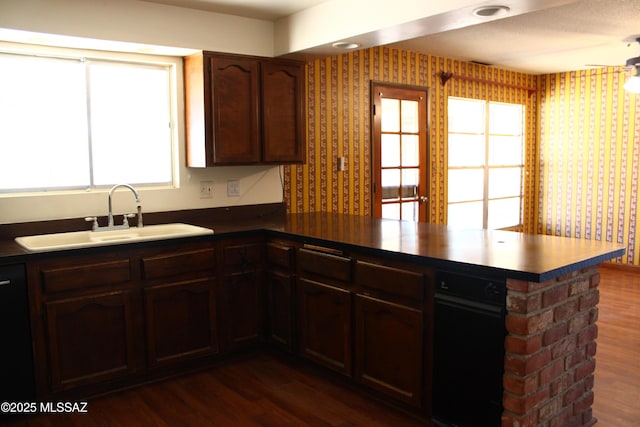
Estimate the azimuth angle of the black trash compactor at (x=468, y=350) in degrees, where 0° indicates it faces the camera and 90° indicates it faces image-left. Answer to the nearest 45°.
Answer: approximately 45°

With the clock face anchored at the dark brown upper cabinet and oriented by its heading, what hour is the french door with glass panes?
The french door with glass panes is roughly at 9 o'clock from the dark brown upper cabinet.

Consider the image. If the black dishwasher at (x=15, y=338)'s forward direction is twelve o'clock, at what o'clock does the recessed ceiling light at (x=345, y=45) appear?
The recessed ceiling light is roughly at 9 o'clock from the black dishwasher.

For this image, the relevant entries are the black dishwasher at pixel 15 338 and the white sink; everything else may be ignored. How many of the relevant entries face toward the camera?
2

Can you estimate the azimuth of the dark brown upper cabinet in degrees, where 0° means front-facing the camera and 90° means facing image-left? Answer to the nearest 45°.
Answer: approximately 315°

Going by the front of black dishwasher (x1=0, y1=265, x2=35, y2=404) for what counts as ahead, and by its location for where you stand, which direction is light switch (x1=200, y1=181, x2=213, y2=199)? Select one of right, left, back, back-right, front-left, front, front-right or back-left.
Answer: back-left

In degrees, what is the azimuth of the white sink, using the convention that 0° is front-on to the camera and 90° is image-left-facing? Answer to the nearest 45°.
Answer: approximately 0°

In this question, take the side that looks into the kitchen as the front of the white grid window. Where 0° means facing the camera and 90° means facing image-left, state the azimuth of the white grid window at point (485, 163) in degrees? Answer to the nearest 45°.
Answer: approximately 315°

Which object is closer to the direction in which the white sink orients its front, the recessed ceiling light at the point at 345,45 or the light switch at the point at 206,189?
the recessed ceiling light

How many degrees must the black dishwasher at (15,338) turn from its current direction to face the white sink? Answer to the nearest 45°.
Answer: approximately 135° to its left

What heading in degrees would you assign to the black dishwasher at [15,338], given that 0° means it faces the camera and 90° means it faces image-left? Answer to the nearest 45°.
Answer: approximately 0°
